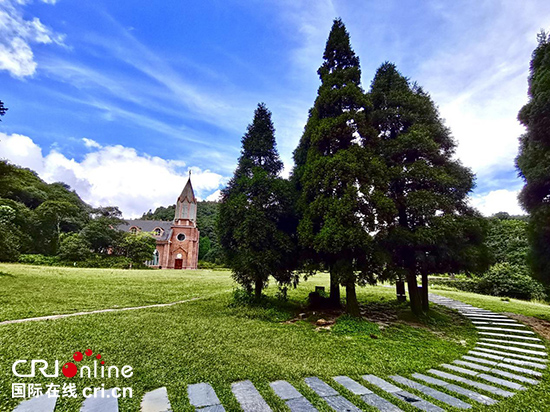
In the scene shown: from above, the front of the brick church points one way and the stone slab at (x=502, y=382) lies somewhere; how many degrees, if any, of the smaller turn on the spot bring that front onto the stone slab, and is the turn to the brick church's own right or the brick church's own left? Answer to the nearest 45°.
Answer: approximately 45° to the brick church's own right

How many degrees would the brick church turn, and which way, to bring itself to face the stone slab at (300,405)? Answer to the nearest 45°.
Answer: approximately 45° to its right

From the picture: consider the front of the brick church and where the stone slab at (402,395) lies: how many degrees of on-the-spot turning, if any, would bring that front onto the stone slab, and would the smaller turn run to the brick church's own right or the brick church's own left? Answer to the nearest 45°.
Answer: approximately 45° to the brick church's own right

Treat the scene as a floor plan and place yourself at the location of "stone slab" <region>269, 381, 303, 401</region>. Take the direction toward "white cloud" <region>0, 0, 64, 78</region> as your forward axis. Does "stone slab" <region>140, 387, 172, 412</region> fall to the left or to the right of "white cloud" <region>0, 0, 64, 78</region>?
left

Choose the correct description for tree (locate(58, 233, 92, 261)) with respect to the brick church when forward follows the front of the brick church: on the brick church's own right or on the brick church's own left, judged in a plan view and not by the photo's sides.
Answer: on the brick church's own right

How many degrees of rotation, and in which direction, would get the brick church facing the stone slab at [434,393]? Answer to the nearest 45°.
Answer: approximately 45° to its right

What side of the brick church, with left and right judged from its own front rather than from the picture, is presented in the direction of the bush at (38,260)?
right

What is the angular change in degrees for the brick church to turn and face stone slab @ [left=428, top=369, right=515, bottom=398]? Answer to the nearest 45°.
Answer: approximately 45° to its right

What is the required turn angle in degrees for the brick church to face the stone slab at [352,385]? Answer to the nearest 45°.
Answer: approximately 45° to its right

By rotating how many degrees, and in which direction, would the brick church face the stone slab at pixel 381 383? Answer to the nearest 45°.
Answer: approximately 45° to its right

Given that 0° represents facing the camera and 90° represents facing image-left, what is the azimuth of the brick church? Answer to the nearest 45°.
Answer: approximately 315°

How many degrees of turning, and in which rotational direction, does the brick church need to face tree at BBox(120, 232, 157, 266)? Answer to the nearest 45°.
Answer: approximately 90° to its right

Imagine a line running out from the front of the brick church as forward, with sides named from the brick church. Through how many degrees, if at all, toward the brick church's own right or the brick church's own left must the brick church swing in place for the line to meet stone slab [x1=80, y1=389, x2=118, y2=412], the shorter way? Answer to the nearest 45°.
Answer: approximately 45° to the brick church's own right
